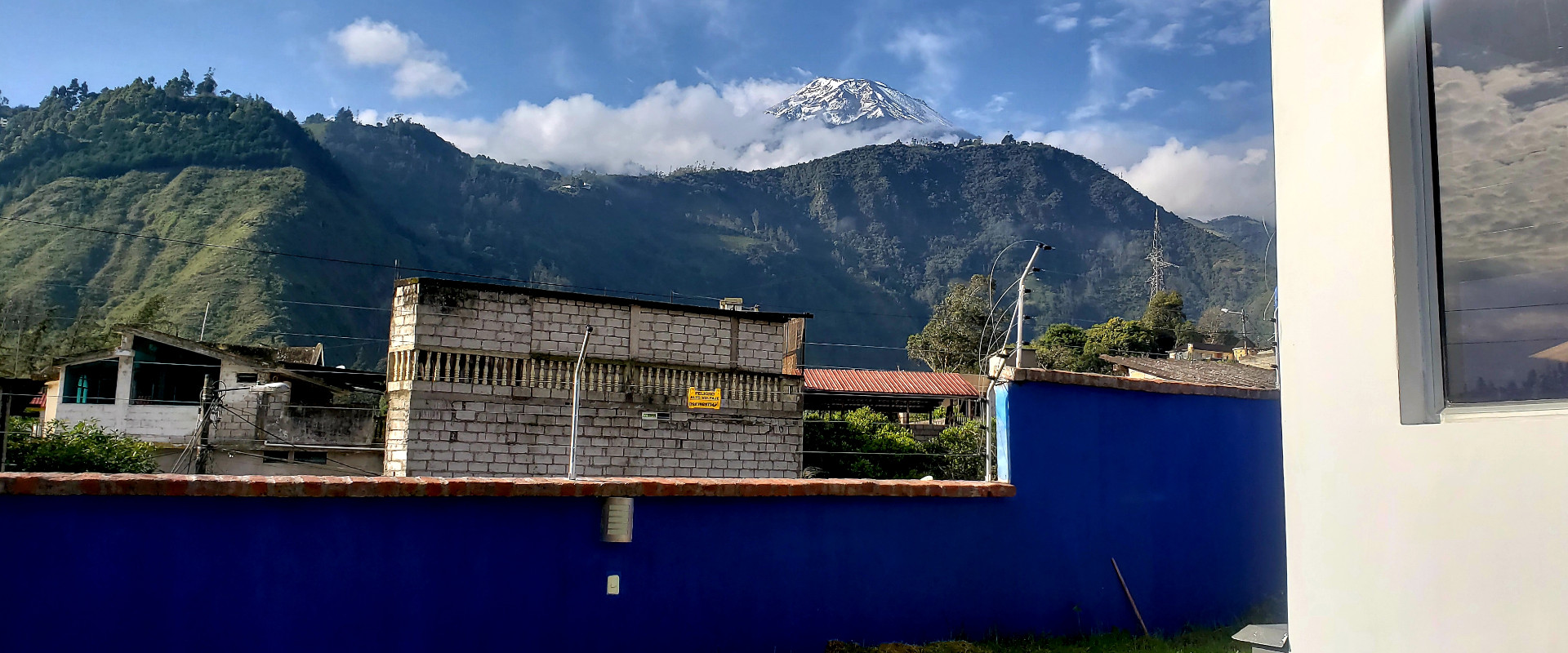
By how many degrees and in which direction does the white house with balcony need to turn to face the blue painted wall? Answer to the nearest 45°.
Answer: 0° — it already faces it

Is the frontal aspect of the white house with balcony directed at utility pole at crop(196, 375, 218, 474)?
yes

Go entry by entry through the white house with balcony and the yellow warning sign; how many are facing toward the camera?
2

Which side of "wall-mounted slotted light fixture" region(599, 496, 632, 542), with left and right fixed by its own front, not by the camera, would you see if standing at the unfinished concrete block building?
back

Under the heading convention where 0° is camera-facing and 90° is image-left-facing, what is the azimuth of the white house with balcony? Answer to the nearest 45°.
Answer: approximately 0°

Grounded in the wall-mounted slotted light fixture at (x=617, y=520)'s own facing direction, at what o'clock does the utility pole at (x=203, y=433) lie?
The utility pole is roughly at 5 o'clock from the wall-mounted slotted light fixture.

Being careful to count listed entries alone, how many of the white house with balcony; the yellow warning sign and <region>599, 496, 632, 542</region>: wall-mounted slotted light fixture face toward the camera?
3

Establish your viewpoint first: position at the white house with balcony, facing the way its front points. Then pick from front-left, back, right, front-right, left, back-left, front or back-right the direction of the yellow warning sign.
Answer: front-left

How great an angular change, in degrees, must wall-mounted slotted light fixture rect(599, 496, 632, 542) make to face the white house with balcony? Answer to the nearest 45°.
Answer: approximately 135° to its right

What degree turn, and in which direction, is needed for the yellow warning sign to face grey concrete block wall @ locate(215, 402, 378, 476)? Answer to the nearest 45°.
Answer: approximately 90° to its right

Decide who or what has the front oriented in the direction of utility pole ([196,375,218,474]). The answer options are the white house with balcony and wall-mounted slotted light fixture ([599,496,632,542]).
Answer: the white house with balcony
